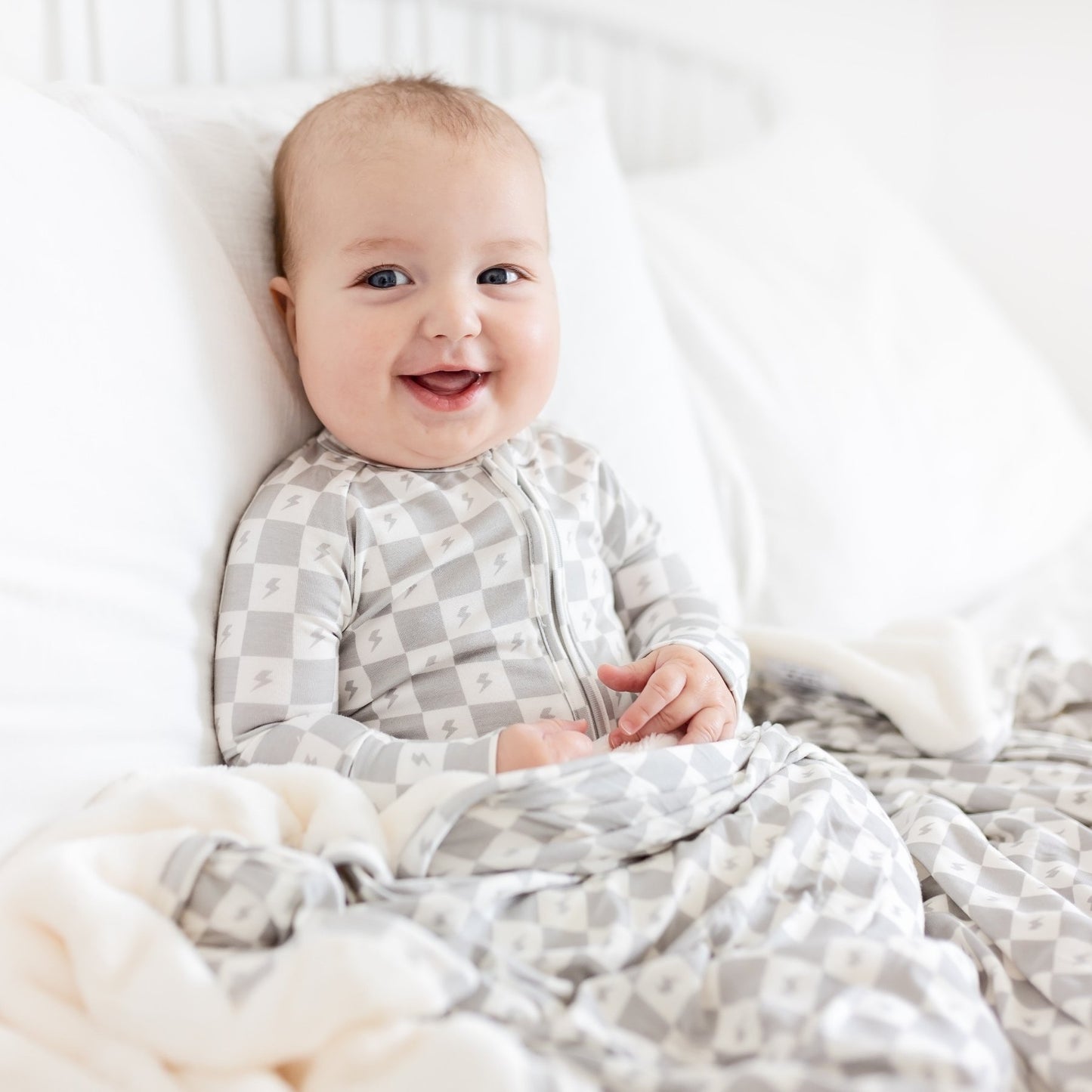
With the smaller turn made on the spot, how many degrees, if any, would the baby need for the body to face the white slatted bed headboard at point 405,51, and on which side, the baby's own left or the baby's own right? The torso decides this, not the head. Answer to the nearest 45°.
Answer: approximately 135° to the baby's own left

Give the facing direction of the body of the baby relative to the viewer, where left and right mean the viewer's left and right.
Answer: facing the viewer and to the right of the viewer

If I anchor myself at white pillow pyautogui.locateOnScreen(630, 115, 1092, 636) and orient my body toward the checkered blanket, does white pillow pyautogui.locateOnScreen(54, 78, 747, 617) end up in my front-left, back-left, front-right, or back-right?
front-right
